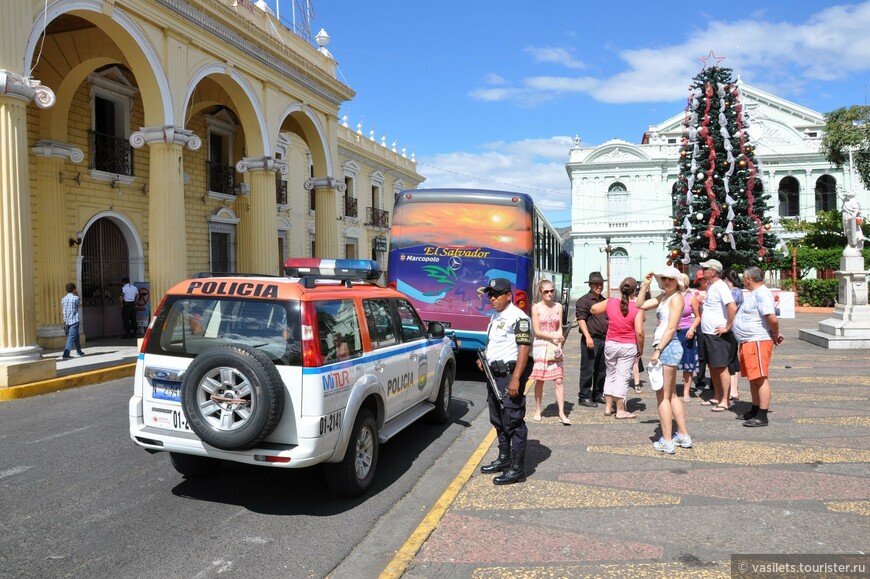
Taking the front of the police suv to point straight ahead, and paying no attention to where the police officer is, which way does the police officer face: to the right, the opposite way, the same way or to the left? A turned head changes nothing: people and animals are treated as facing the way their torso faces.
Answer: the opposite way

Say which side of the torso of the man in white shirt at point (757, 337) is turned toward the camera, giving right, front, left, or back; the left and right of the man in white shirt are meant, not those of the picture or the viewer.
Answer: left

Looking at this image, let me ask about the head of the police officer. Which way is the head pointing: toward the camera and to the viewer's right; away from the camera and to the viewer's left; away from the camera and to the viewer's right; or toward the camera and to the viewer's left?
toward the camera and to the viewer's left

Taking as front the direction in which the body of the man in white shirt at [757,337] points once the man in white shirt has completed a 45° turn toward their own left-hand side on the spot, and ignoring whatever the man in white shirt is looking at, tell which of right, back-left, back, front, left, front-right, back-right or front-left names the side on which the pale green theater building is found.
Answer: back-right

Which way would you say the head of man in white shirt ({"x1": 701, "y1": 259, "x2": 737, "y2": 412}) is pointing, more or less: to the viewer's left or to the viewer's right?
to the viewer's left

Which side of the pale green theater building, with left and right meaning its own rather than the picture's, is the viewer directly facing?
front

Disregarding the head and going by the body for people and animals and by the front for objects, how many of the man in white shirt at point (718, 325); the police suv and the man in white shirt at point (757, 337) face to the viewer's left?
2

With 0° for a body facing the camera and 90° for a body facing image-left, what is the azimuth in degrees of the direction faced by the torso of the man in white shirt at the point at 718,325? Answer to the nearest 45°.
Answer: approximately 90°

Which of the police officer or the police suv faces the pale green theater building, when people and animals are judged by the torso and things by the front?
the police suv

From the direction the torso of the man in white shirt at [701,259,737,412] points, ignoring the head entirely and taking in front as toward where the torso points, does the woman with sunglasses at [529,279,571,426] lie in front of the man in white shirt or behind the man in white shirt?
in front

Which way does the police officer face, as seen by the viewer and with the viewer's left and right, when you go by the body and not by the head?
facing the viewer and to the left of the viewer

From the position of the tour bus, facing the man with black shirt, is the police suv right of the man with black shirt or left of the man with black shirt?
right

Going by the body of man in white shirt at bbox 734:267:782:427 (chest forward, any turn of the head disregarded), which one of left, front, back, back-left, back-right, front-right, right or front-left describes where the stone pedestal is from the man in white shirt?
right

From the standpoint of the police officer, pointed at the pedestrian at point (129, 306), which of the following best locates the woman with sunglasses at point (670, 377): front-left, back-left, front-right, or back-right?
back-right

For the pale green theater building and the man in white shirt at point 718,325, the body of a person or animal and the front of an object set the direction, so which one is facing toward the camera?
the pale green theater building

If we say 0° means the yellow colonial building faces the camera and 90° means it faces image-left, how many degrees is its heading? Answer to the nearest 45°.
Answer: approximately 315°

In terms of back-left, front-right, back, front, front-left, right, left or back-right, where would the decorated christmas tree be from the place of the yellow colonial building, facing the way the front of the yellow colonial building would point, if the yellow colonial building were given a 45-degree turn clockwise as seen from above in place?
left

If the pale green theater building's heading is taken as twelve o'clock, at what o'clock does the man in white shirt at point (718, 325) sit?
The man in white shirt is roughly at 12 o'clock from the pale green theater building.
